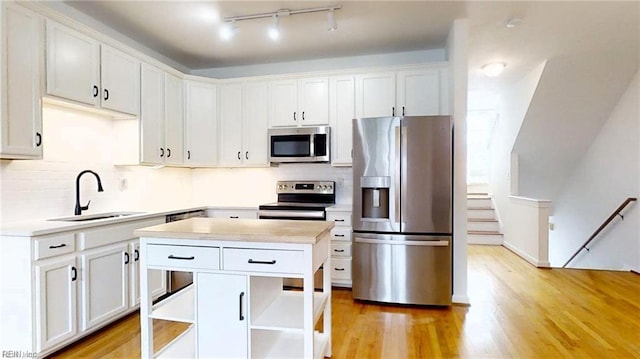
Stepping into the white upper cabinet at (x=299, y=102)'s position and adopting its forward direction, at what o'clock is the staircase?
The staircase is roughly at 8 o'clock from the white upper cabinet.

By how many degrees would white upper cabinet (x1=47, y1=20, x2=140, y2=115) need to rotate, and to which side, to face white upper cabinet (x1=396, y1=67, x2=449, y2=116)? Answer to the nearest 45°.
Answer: approximately 45° to its left

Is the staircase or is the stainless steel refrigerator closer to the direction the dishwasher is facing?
the stainless steel refrigerator

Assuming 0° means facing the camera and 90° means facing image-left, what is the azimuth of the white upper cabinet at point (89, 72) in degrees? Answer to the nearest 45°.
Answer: approximately 315°

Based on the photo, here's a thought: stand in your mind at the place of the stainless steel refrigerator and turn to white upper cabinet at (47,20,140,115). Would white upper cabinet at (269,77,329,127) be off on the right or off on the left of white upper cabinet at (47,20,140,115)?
right

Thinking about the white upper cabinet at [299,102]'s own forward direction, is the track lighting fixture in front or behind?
in front

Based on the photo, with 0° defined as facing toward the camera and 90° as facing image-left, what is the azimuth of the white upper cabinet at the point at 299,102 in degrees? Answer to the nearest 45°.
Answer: approximately 0°

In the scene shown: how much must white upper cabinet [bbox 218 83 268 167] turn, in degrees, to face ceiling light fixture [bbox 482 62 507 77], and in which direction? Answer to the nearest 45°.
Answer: approximately 90° to its left

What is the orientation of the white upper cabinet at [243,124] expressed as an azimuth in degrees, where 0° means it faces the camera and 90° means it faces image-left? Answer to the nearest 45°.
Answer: approximately 0°

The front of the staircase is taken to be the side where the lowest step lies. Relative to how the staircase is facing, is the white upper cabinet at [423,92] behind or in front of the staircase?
in front

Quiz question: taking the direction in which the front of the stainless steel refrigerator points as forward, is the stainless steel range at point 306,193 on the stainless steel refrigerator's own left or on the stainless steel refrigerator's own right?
on the stainless steel refrigerator's own right
